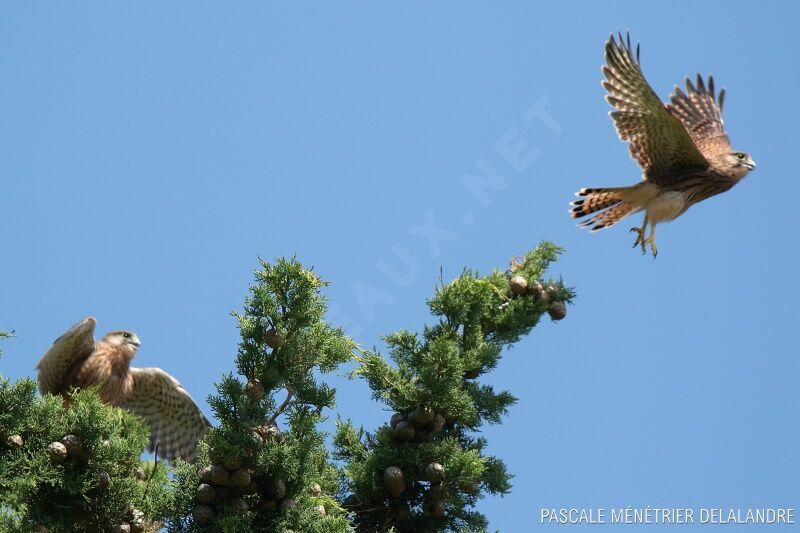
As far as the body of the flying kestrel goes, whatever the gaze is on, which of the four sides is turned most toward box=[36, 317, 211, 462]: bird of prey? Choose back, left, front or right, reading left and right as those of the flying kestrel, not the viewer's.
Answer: back

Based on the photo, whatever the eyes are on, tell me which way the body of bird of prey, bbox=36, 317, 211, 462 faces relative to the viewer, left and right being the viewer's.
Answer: facing the viewer and to the right of the viewer

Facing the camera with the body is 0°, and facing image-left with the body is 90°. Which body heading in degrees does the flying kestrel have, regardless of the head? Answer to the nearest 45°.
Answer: approximately 270°

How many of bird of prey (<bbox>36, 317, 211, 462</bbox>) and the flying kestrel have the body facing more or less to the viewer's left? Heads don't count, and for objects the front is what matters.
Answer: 0
